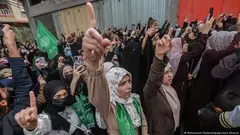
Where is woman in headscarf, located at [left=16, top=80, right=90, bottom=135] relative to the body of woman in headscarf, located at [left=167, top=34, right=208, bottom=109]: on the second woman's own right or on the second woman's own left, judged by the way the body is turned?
on the second woman's own right

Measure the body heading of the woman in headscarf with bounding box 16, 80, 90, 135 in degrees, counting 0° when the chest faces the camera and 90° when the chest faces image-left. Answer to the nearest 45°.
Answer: approximately 315°

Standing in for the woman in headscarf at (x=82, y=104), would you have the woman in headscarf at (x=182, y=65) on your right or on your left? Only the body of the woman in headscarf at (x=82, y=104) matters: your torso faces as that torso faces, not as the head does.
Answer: on your left

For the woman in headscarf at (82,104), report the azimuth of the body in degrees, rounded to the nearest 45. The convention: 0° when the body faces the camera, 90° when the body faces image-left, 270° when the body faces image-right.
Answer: approximately 315°

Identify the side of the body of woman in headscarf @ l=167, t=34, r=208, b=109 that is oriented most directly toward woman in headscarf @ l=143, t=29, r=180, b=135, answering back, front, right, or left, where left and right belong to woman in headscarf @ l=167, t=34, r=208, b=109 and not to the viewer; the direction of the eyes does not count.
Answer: right

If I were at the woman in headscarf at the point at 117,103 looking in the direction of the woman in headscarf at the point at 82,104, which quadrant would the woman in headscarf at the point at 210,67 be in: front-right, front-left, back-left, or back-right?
back-right

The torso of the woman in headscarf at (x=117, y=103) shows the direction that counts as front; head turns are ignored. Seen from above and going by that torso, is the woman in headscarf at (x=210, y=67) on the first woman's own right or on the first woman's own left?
on the first woman's own left

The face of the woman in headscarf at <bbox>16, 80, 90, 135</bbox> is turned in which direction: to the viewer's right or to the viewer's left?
to the viewer's right

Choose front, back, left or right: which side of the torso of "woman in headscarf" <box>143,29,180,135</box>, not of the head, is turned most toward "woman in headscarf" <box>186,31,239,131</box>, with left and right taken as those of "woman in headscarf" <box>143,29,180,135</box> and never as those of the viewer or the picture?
left

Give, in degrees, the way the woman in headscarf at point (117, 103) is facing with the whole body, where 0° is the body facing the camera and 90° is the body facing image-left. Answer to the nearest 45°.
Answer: approximately 315°
